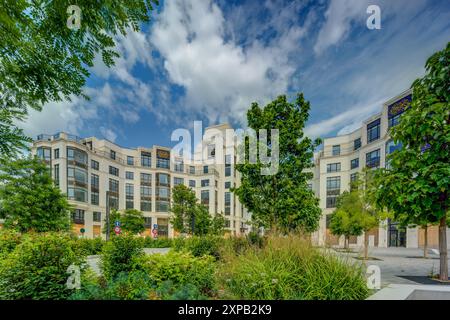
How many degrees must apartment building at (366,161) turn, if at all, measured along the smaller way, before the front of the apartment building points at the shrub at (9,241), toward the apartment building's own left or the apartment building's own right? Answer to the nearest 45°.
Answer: approximately 45° to the apartment building's own left

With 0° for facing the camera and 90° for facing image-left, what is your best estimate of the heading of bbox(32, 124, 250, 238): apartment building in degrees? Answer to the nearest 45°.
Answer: approximately 0°

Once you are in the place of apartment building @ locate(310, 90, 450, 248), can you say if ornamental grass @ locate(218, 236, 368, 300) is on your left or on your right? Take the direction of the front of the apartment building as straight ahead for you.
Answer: on your left

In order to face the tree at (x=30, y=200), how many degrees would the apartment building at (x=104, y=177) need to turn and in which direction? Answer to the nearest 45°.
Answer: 0° — it already faces it

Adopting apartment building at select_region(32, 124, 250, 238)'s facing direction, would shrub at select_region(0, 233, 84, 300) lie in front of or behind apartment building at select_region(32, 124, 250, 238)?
in front

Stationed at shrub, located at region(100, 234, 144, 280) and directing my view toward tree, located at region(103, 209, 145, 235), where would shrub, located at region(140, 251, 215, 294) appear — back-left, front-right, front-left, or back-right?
back-right

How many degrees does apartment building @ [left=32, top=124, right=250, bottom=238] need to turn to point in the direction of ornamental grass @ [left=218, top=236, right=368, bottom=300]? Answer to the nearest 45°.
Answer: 0° — it already faces it

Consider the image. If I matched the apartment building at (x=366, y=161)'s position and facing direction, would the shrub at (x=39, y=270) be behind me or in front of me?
in front

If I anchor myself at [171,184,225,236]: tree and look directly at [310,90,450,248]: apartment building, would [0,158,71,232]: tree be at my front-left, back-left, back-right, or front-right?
back-right

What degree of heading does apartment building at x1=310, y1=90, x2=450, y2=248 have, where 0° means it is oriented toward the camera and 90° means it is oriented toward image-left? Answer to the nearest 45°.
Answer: approximately 45°

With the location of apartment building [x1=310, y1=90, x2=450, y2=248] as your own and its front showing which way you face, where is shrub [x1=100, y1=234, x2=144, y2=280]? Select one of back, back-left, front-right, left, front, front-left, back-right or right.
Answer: front-left
